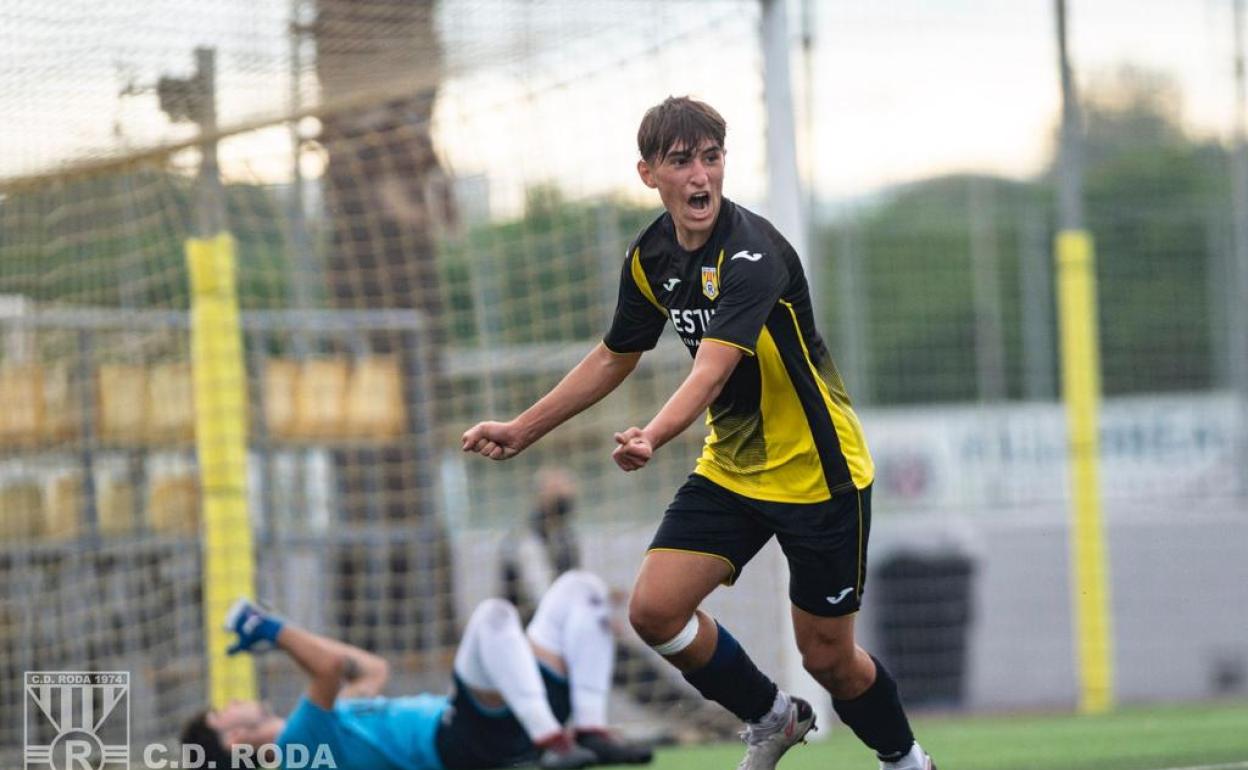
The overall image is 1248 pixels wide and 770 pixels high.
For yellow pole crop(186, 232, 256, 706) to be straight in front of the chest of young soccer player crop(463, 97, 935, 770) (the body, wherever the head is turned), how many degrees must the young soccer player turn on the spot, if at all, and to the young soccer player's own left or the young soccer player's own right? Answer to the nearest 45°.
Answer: approximately 90° to the young soccer player's own right

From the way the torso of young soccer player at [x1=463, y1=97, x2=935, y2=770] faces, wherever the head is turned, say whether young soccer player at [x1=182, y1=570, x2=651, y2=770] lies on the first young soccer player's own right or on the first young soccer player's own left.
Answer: on the first young soccer player's own right

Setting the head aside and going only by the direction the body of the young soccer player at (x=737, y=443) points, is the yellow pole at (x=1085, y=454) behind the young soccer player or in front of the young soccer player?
behind

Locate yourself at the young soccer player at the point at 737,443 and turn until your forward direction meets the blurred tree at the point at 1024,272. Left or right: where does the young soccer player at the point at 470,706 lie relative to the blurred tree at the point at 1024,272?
left

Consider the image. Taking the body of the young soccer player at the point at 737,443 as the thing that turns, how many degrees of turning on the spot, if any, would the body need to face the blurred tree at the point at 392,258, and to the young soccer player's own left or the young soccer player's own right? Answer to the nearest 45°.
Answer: approximately 135° to the young soccer player's own right

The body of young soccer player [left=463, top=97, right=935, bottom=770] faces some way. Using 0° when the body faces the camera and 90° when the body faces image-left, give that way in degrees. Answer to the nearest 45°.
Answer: approximately 45°

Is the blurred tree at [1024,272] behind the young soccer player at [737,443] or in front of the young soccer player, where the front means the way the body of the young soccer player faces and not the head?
behind
